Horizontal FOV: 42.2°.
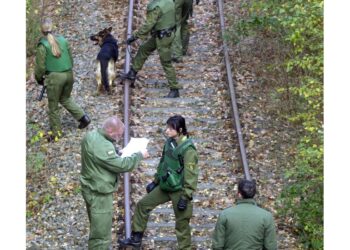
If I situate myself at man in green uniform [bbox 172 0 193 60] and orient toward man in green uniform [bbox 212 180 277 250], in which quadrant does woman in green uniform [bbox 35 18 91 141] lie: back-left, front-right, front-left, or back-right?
front-right

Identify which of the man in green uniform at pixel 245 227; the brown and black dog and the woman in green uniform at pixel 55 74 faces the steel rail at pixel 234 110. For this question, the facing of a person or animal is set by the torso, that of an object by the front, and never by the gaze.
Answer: the man in green uniform at pixel 245 227

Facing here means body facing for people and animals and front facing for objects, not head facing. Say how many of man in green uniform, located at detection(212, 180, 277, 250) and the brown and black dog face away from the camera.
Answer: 2

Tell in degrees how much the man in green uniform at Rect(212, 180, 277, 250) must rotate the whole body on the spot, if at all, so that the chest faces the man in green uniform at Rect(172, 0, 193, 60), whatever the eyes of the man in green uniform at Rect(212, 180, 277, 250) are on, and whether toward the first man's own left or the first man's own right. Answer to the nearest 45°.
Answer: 0° — they already face them

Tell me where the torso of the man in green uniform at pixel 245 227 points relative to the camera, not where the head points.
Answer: away from the camera

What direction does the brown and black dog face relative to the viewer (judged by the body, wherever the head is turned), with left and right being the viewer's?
facing away from the viewer

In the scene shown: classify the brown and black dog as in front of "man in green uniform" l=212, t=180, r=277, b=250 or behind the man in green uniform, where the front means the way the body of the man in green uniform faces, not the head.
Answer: in front

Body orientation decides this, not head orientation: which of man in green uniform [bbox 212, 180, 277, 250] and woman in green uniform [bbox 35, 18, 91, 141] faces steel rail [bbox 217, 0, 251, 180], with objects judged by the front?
man in green uniform [bbox 212, 180, 277, 250]

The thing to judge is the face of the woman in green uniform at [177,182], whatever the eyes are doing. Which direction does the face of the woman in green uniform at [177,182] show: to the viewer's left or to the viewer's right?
to the viewer's left

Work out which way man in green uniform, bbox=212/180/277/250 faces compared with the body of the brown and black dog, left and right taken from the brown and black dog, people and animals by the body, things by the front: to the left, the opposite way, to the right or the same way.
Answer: the same way

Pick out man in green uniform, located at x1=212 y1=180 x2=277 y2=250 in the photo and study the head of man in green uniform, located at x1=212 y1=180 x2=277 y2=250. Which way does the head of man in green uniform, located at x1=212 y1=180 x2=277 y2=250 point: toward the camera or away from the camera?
away from the camera
